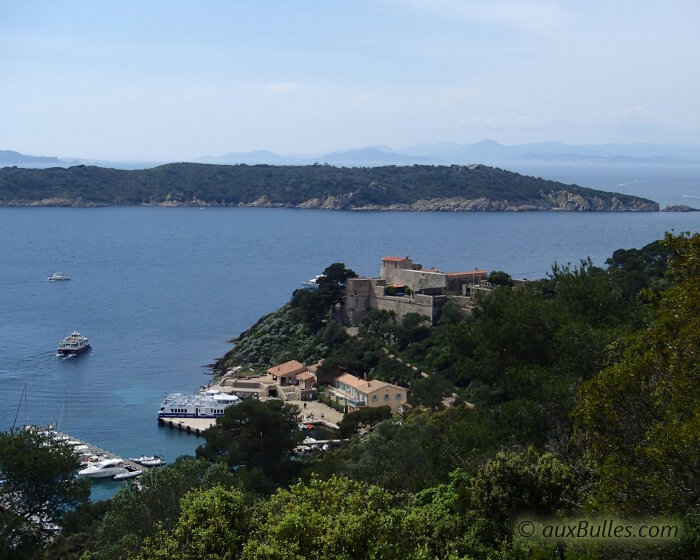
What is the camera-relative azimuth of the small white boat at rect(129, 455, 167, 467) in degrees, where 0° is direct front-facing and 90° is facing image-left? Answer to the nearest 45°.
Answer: approximately 90°

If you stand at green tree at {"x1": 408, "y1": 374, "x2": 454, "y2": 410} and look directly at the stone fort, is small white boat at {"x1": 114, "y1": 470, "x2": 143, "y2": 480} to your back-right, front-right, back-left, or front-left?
back-left

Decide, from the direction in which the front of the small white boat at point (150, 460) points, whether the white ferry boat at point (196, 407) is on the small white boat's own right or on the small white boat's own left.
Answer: on the small white boat's own right

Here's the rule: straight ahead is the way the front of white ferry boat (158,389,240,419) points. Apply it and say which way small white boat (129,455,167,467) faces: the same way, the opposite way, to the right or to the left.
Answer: the opposite way

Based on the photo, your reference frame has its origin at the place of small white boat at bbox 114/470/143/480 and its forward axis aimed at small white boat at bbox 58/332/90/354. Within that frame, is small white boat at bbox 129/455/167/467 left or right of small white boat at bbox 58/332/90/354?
right

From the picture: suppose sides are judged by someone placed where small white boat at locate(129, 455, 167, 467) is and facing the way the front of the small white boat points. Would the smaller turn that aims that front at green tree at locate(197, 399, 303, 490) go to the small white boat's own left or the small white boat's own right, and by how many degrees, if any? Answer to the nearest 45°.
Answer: approximately 135° to the small white boat's own left
